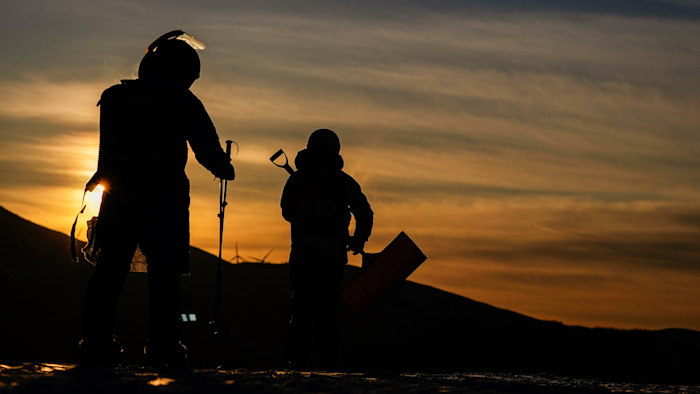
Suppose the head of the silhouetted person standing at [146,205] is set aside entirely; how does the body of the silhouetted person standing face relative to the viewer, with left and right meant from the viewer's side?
facing away from the viewer and to the right of the viewer

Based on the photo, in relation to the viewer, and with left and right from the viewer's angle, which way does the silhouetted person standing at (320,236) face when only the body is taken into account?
facing away from the viewer

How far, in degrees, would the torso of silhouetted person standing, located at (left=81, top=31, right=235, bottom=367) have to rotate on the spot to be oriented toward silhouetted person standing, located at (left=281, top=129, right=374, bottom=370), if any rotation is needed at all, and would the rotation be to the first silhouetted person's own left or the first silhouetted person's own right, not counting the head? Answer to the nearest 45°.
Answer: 0° — they already face them

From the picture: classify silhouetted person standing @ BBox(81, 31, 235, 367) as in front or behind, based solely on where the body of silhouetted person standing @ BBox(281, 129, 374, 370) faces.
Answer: behind
